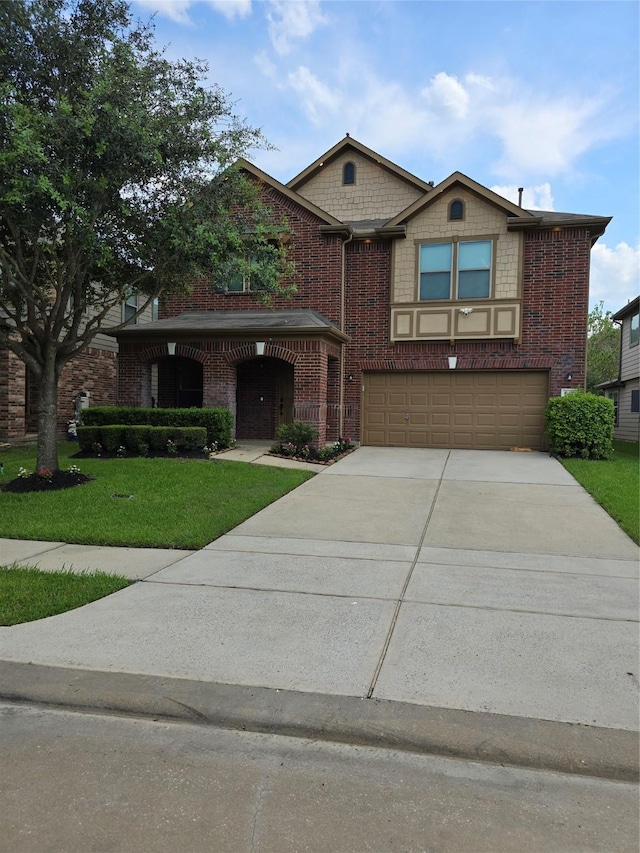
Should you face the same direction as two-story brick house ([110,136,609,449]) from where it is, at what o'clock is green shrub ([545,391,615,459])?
The green shrub is roughly at 10 o'clock from the two-story brick house.

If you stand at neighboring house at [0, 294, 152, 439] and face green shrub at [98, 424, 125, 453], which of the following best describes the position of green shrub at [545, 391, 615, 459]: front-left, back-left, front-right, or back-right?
front-left

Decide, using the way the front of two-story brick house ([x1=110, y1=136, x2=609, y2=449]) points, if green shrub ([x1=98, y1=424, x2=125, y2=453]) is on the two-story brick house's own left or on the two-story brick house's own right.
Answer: on the two-story brick house's own right

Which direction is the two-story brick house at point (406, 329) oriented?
toward the camera

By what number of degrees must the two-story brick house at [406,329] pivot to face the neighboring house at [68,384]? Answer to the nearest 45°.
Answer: approximately 90° to its right

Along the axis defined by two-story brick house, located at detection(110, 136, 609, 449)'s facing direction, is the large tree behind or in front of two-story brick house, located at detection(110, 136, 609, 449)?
in front

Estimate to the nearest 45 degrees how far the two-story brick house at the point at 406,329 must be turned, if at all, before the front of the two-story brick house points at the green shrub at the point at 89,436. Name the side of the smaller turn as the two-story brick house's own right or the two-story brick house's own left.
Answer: approximately 45° to the two-story brick house's own right

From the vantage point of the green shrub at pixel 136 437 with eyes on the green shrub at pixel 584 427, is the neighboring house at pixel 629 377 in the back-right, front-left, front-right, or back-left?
front-left

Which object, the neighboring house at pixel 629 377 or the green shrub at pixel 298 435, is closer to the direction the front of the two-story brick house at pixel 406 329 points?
the green shrub

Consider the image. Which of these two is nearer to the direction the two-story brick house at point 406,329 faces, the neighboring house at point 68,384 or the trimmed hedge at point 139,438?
the trimmed hedge

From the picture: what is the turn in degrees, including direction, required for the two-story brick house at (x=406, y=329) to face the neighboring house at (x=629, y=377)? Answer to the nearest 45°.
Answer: approximately 135° to its left

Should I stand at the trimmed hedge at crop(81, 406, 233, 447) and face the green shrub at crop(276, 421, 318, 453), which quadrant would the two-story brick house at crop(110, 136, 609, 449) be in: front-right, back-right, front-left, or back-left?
front-left

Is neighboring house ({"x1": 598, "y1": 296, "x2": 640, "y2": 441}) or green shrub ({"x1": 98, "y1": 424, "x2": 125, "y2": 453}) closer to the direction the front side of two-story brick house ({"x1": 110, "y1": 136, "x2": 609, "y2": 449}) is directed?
the green shrub

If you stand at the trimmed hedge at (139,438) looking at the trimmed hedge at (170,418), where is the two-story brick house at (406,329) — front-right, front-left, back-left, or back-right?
front-right

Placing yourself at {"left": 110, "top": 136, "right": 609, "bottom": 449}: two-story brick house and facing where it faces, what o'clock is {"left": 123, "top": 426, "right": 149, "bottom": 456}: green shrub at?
The green shrub is roughly at 2 o'clock from the two-story brick house.

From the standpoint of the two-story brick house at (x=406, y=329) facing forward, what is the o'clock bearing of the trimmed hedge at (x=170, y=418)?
The trimmed hedge is roughly at 2 o'clock from the two-story brick house.
